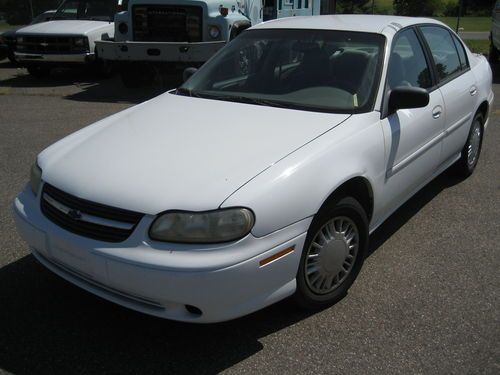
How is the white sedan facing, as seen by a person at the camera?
facing the viewer and to the left of the viewer
